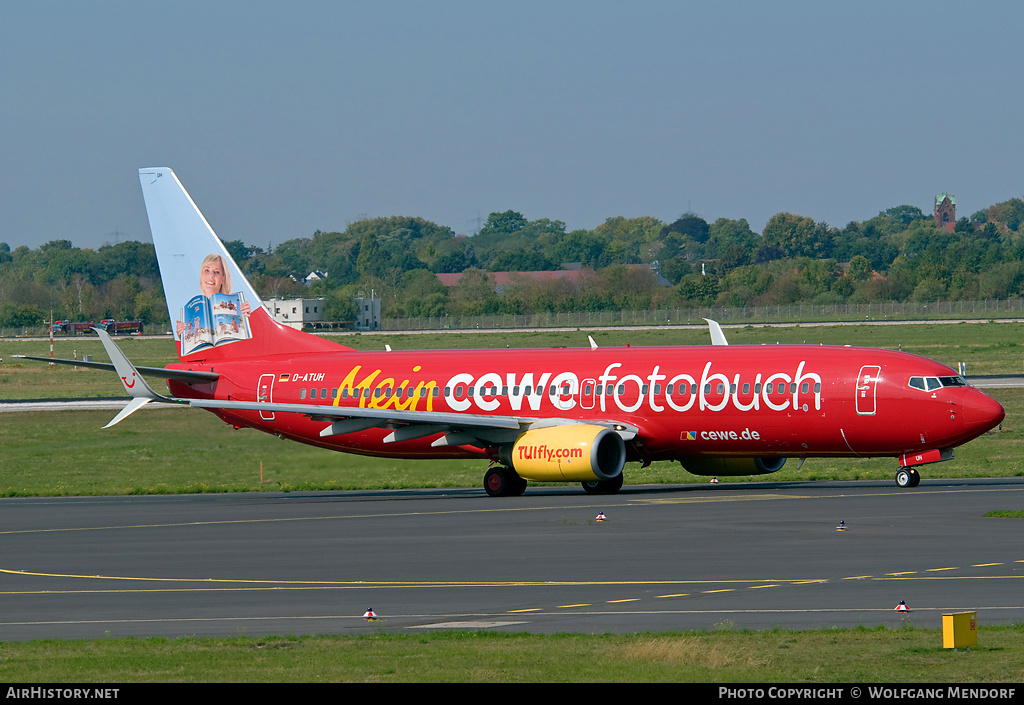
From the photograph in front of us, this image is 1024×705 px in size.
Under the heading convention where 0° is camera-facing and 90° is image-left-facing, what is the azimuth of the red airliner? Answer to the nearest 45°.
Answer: approximately 315°
